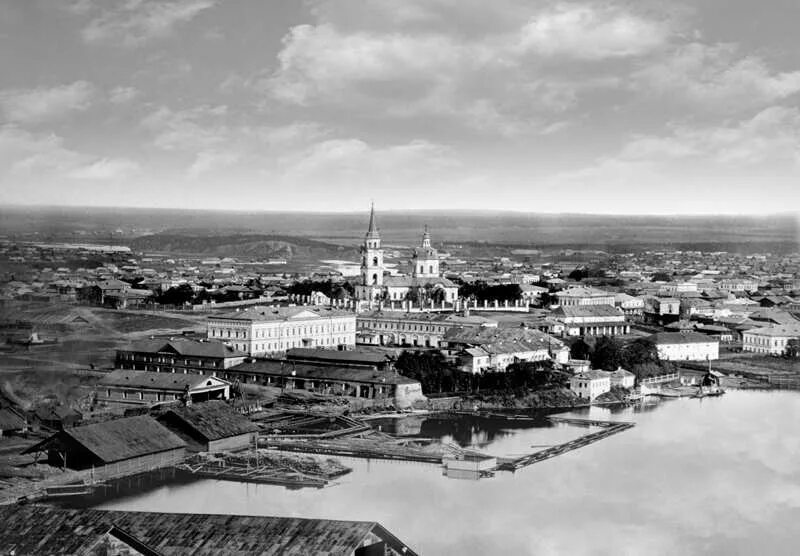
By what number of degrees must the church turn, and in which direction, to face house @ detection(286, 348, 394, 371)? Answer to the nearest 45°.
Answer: approximately 90° to its left

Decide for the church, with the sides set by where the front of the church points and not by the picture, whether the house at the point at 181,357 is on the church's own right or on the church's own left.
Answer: on the church's own left

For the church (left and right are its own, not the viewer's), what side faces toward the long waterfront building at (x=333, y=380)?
left

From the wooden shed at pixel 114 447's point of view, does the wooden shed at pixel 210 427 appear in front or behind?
behind

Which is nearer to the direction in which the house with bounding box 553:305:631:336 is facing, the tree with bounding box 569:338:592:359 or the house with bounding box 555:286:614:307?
the tree

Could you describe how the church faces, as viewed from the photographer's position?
facing to the left of the viewer

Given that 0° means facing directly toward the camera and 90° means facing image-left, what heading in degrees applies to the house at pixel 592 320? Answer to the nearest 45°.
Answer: approximately 0°

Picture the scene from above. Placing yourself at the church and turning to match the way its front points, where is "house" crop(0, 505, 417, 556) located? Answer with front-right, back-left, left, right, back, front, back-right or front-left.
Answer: left

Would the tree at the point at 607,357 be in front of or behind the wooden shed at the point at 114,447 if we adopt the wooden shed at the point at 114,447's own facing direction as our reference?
behind

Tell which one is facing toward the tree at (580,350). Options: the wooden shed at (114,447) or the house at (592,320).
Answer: the house

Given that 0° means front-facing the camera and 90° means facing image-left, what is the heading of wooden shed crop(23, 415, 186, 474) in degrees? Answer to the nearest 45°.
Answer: approximately 45°

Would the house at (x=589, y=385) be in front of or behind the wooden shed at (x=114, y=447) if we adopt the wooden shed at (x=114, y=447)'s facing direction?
behind
